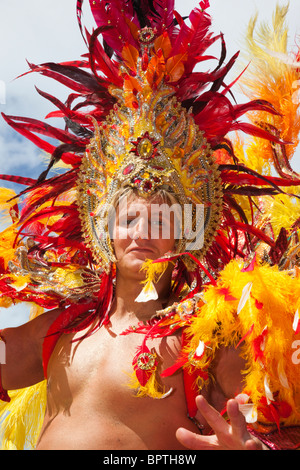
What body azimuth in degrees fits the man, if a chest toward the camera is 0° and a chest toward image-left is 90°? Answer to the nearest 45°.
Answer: approximately 0°
